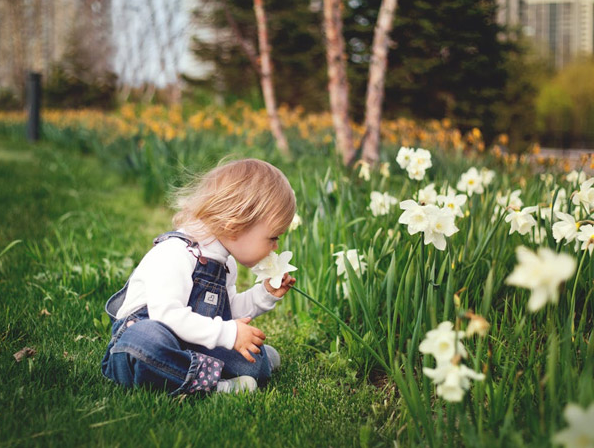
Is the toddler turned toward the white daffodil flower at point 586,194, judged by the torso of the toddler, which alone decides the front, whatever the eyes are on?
yes

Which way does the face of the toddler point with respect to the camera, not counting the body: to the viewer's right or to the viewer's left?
to the viewer's right

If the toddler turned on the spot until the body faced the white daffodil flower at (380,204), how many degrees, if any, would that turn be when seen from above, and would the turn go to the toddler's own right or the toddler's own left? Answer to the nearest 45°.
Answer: approximately 45° to the toddler's own left

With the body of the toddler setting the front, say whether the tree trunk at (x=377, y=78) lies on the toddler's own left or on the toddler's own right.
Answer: on the toddler's own left

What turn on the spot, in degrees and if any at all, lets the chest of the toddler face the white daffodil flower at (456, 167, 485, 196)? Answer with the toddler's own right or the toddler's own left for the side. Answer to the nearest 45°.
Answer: approximately 45° to the toddler's own left

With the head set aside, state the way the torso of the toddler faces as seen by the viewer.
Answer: to the viewer's right
